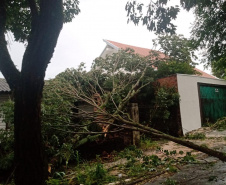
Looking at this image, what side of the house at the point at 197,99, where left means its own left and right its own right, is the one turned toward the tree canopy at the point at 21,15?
right

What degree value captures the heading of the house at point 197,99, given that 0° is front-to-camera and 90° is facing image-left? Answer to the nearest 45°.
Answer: approximately 315°

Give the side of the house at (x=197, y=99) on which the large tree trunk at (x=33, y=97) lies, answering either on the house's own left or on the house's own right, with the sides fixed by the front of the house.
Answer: on the house's own right
